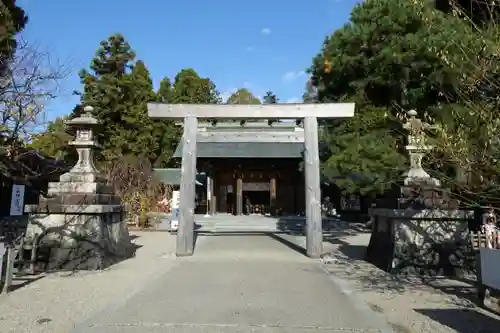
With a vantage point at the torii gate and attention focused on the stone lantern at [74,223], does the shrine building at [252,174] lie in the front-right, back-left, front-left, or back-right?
back-right

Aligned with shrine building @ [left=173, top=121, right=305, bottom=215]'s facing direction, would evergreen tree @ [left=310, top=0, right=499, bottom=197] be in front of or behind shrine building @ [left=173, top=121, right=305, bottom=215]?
in front

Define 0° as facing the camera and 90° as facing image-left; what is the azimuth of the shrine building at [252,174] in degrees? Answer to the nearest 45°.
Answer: approximately 0°

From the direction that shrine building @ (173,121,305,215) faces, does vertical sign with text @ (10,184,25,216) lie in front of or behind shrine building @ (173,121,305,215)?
in front

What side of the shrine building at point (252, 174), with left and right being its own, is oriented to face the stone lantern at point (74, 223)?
front

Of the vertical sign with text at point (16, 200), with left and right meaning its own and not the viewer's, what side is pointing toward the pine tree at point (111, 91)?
back

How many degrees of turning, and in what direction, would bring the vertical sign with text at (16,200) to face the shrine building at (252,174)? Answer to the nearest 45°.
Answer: approximately 135° to its left

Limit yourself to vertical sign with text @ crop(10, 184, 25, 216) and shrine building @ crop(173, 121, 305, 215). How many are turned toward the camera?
2

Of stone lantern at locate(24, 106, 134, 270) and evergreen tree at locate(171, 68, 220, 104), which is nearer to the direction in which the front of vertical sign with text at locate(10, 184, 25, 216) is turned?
the stone lantern

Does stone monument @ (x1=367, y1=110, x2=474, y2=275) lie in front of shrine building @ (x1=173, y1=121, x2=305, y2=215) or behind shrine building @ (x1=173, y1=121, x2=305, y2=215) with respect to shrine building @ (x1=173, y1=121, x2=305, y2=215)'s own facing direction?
in front

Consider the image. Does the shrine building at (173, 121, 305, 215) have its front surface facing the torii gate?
yes
